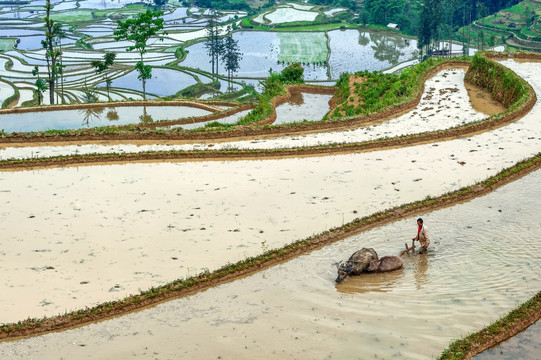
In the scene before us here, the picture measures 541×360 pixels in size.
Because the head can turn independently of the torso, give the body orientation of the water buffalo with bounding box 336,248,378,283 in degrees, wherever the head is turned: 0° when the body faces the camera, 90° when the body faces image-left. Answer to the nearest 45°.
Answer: approximately 45°

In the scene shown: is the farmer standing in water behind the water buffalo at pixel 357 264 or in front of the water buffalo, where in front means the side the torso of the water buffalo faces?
behind
